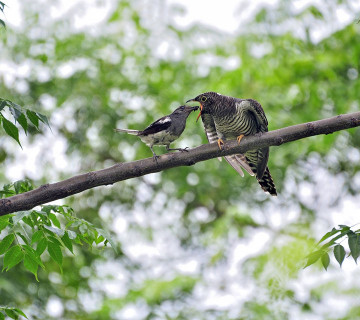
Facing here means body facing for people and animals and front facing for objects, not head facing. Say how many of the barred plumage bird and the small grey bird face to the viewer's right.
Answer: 1

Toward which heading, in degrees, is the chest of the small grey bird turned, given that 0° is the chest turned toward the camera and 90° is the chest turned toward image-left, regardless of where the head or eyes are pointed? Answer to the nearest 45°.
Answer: approximately 270°

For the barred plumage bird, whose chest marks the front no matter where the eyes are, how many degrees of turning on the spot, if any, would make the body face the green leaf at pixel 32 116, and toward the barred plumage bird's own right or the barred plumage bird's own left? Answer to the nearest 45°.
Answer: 0° — it already faces it

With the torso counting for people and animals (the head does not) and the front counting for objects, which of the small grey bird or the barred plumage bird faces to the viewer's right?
the small grey bird

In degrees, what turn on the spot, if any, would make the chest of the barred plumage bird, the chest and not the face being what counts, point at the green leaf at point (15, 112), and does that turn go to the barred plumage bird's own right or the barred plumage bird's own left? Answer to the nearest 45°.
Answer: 0° — it already faces it

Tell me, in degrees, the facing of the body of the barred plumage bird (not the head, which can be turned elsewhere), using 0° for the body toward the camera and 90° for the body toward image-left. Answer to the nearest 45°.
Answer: approximately 45°
